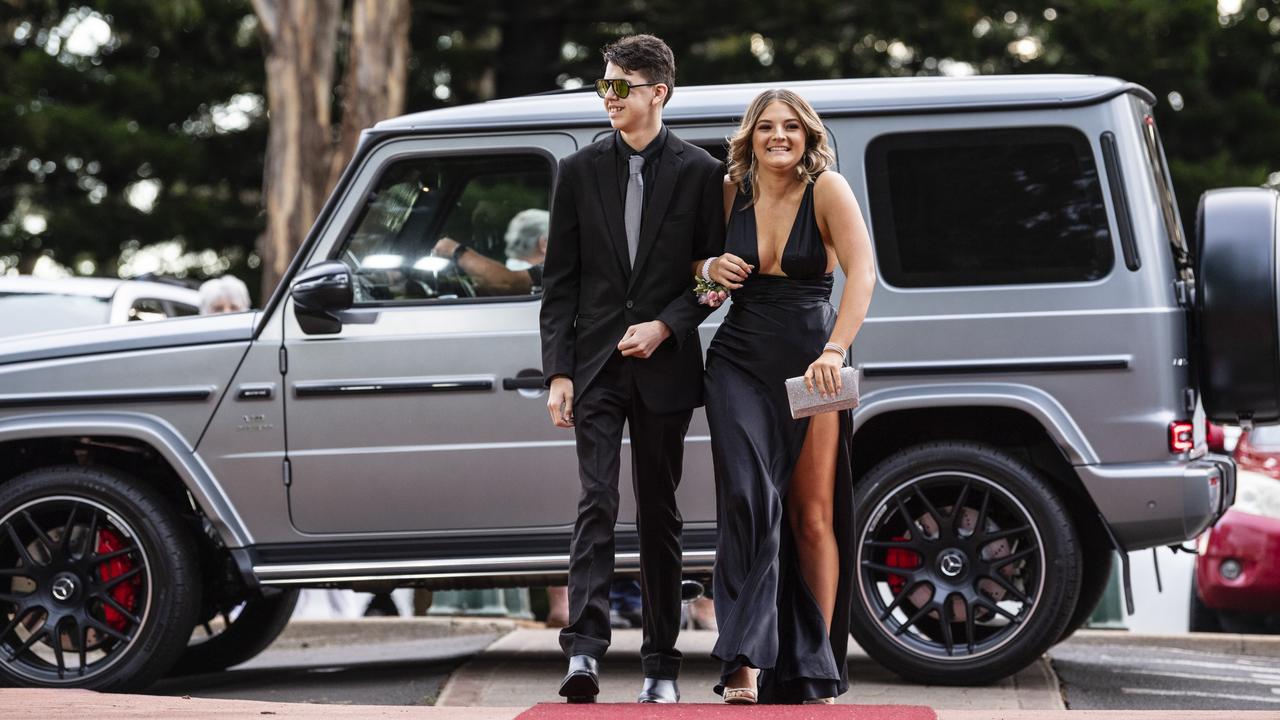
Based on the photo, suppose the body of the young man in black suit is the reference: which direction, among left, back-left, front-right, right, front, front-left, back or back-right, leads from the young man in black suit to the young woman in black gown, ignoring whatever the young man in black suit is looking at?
left

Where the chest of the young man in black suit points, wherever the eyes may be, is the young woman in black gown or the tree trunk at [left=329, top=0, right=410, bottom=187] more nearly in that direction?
the young woman in black gown

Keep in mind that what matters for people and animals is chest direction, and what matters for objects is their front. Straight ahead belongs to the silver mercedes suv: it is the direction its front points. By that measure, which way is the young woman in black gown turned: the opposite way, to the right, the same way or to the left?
to the left

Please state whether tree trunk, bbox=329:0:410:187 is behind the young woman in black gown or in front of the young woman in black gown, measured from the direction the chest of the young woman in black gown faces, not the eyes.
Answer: behind

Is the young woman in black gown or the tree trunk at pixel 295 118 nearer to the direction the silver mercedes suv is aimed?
the tree trunk

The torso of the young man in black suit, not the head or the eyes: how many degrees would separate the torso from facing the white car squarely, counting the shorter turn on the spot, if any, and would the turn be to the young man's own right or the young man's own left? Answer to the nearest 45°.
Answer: approximately 135° to the young man's own right

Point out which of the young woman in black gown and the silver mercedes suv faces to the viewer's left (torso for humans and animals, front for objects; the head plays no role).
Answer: the silver mercedes suv

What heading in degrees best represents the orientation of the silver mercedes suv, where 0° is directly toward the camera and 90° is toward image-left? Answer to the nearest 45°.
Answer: approximately 90°

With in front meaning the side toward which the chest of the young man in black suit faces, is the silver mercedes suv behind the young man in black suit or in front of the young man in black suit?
behind

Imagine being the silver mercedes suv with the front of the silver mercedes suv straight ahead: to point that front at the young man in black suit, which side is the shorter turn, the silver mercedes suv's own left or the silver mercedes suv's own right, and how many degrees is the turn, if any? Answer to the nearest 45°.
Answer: approximately 90° to the silver mercedes suv's own left
